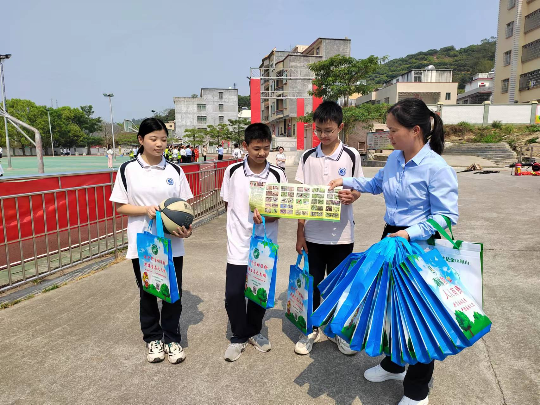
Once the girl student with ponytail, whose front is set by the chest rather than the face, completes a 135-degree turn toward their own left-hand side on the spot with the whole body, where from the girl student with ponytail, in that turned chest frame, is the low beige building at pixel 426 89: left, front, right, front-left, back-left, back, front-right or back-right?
front

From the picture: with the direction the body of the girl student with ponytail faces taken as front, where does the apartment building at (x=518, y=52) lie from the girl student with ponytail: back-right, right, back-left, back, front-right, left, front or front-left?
back-left

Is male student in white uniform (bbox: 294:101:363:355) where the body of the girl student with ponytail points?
no

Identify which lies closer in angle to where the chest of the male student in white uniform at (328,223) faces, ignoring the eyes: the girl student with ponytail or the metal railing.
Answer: the girl student with ponytail

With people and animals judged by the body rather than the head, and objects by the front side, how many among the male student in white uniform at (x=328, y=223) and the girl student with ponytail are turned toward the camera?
2

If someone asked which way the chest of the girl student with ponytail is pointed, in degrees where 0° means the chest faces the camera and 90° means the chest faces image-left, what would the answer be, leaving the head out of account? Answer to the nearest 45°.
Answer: approximately 0°

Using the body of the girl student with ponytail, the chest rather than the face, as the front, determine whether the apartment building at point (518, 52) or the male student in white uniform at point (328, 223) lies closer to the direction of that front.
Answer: the male student in white uniform

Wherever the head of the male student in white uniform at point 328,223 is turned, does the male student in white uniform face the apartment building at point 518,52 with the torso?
no

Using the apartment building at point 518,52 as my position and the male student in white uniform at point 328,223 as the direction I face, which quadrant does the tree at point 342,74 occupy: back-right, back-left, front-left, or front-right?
front-right

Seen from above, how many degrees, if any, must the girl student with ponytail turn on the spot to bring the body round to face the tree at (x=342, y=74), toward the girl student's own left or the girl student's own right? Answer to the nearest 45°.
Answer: approximately 135° to the girl student's own left

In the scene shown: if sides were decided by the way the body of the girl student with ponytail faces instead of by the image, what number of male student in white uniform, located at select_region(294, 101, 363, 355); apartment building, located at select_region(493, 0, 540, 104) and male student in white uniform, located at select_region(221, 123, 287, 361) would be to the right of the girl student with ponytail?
0

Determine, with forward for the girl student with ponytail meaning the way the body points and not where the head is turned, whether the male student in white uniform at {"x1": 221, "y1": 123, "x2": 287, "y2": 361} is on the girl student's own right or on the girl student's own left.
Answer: on the girl student's own left

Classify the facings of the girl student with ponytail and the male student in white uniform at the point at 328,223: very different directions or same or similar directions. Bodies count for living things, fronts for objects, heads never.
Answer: same or similar directions

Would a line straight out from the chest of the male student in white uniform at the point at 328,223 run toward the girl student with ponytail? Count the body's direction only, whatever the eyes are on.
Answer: no

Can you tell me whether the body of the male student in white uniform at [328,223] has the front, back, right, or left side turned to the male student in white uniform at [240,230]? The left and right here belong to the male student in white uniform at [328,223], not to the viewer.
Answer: right

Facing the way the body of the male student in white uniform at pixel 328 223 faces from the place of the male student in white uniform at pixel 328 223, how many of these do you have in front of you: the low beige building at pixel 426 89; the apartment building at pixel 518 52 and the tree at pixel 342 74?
0

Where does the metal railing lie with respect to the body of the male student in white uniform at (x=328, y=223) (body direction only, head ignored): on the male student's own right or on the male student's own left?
on the male student's own right

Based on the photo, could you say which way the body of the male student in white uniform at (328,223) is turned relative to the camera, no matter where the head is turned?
toward the camera
